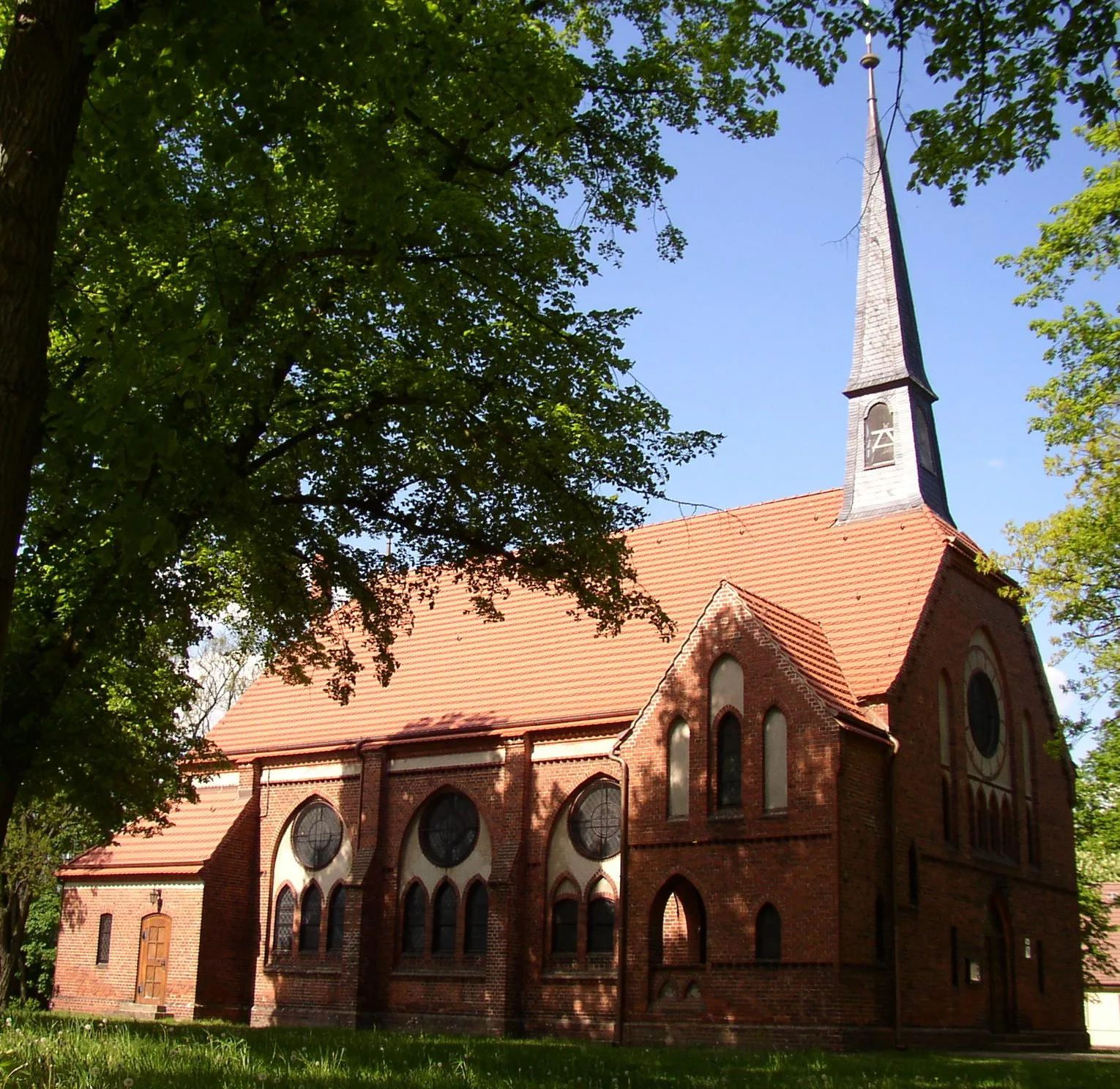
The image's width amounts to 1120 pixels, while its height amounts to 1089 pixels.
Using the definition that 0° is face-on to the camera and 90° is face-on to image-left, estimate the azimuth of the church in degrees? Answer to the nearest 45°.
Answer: approximately 315°

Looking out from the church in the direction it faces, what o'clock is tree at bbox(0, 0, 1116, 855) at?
The tree is roughly at 2 o'clock from the church.
